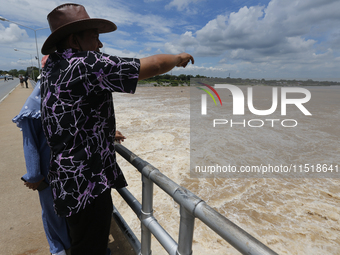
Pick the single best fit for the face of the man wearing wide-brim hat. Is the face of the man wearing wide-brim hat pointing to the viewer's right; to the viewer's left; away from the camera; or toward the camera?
to the viewer's right

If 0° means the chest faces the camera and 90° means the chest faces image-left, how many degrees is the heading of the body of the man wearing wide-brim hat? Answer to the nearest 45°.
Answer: approximately 225°
